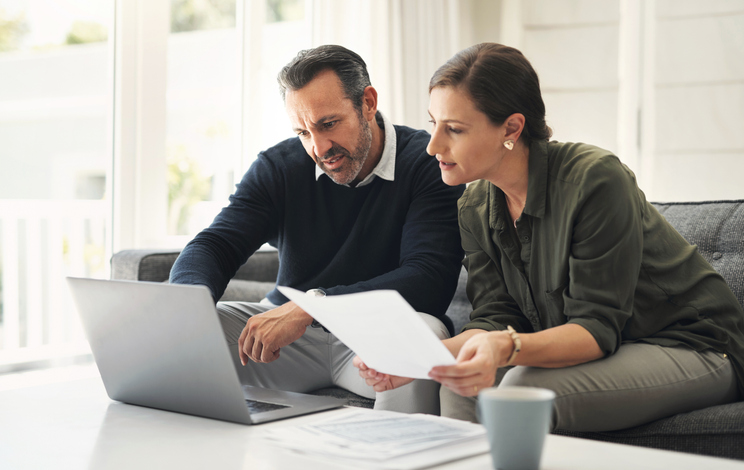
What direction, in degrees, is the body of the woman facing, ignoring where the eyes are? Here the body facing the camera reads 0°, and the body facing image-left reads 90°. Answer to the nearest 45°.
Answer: approximately 45°

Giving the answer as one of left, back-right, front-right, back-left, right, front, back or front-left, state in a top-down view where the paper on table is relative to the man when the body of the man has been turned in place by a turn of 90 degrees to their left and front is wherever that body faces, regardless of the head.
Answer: front-right

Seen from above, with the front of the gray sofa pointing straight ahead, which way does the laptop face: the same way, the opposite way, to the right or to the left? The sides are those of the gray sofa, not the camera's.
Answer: the opposite way

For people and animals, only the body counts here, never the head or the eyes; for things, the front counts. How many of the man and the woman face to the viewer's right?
0

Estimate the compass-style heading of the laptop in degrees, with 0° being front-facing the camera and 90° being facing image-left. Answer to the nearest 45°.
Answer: approximately 225°

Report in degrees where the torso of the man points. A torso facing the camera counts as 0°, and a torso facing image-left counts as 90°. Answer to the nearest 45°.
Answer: approximately 45°

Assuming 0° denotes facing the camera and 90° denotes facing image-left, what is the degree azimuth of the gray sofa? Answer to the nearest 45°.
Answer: approximately 45°

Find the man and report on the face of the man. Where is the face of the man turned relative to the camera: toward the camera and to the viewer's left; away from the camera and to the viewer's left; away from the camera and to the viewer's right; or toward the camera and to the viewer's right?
toward the camera and to the viewer's left
